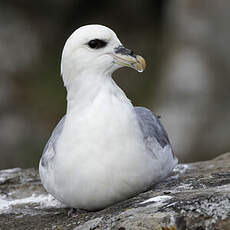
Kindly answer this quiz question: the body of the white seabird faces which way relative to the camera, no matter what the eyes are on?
toward the camera
